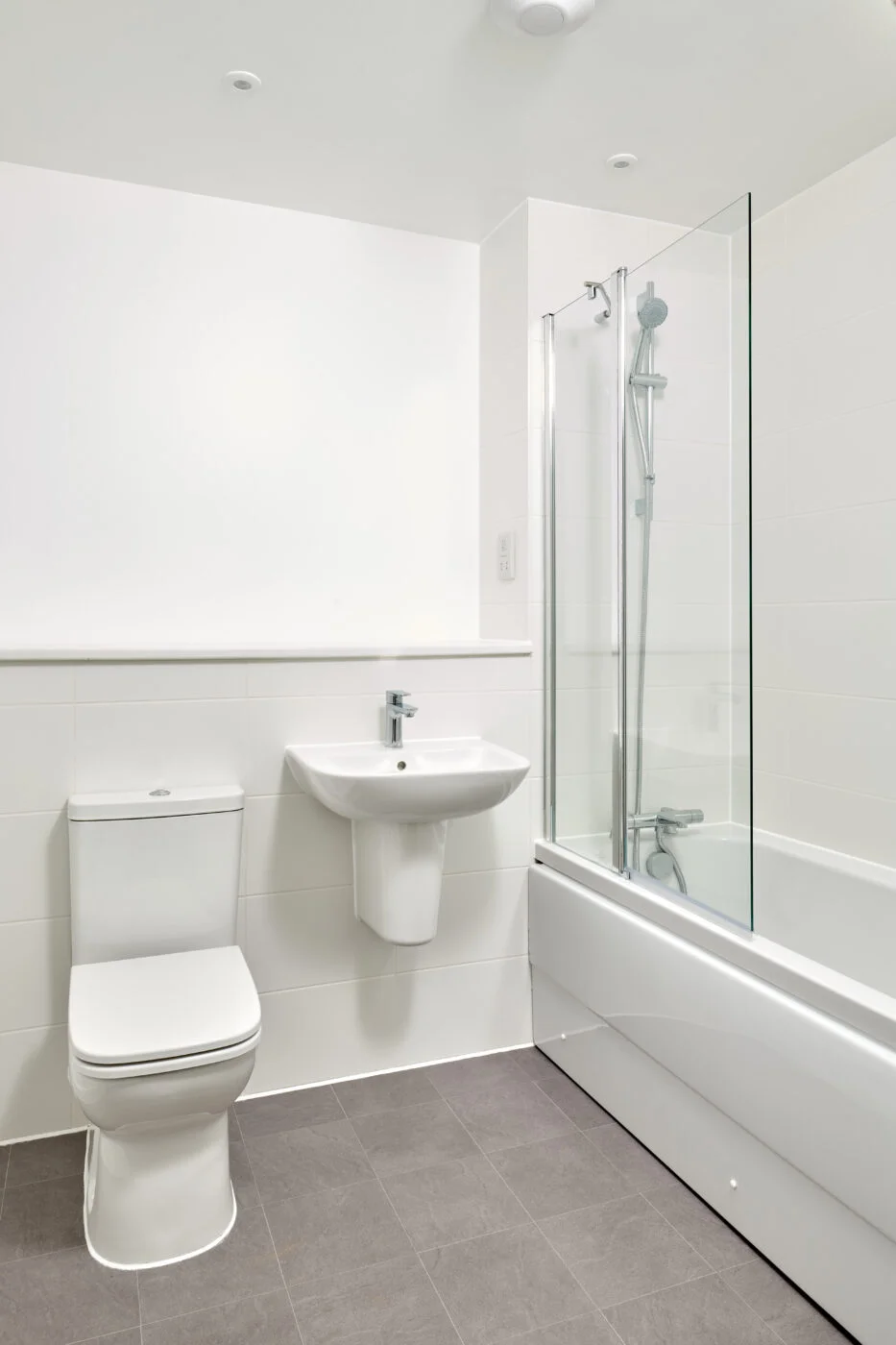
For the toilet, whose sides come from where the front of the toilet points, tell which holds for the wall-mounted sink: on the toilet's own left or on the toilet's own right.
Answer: on the toilet's own left

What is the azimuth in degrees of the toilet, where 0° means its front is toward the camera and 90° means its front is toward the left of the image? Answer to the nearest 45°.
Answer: approximately 0°

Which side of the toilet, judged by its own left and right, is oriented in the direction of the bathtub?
left

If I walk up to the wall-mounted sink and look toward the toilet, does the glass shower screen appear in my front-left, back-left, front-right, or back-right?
back-left

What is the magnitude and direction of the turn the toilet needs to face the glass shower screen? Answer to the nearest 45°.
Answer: approximately 90° to its left
